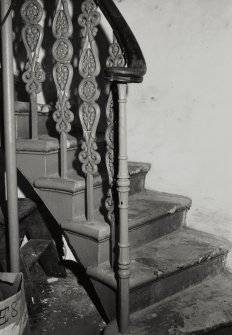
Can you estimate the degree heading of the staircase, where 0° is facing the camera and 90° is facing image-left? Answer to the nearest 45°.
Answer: approximately 315°
